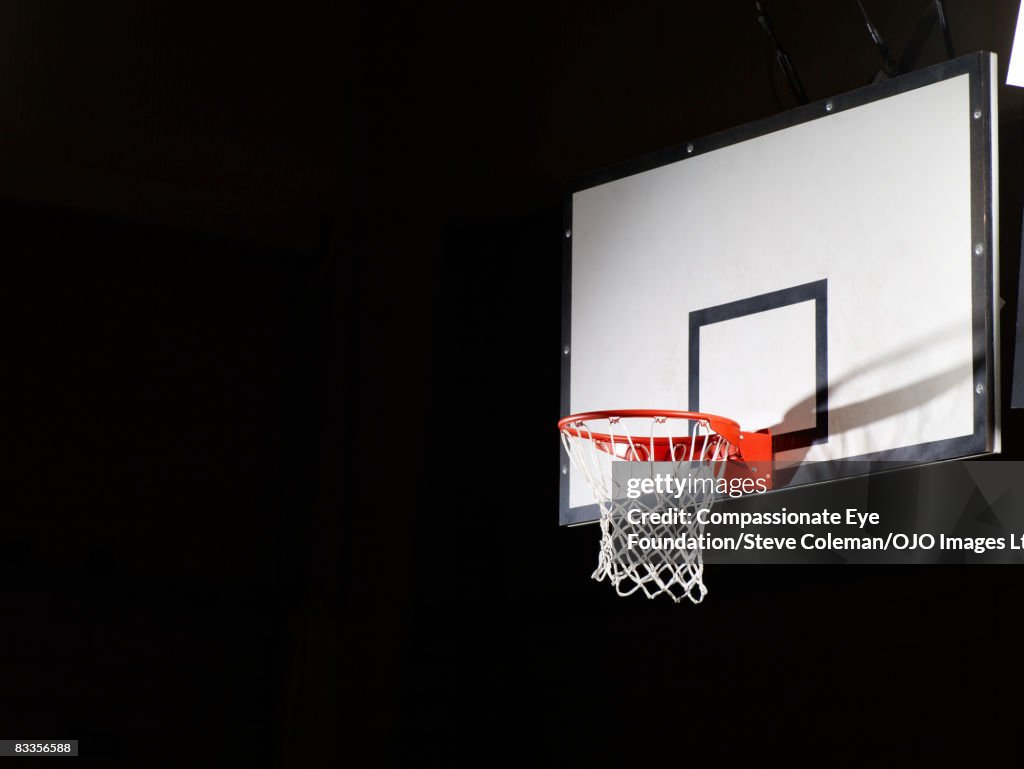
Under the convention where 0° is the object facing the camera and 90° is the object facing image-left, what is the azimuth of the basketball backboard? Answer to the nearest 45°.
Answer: approximately 45°
